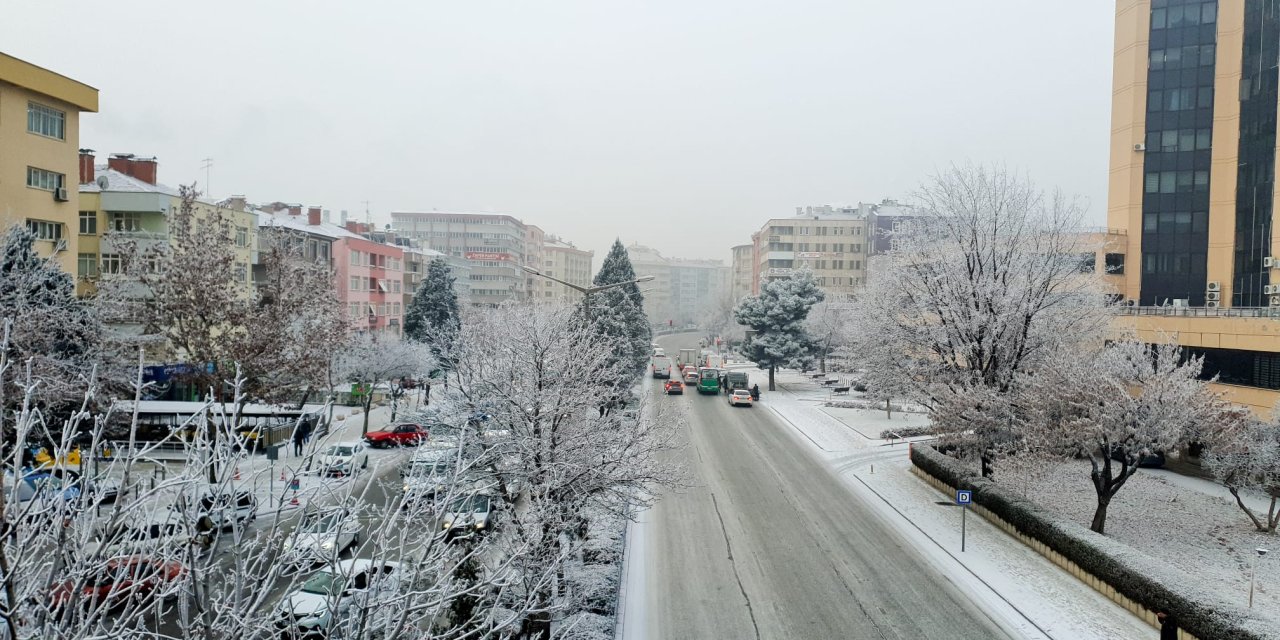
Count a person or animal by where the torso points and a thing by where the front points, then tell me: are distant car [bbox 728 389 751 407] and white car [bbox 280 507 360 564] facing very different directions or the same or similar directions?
very different directions

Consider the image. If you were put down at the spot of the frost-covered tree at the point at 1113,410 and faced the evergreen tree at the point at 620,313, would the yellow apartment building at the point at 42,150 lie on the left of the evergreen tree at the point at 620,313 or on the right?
left

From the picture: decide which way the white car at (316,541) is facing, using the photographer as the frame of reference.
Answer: facing the viewer and to the left of the viewer

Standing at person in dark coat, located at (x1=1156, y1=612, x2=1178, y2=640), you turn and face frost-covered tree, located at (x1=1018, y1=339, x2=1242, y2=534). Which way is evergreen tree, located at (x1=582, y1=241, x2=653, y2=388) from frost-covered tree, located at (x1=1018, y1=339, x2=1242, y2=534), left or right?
left

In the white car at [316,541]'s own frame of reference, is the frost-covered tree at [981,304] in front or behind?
behind

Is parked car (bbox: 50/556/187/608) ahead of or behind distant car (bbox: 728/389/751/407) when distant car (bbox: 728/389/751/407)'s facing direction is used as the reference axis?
behind

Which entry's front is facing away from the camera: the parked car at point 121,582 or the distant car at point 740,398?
the distant car

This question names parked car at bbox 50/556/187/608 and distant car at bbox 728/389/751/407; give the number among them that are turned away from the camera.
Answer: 1

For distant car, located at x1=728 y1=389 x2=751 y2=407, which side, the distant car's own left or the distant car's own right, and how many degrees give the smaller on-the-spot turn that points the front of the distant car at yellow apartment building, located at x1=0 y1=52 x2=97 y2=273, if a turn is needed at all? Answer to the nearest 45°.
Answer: approximately 135° to the distant car's own left

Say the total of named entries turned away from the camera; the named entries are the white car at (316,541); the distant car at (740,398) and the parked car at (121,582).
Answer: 1

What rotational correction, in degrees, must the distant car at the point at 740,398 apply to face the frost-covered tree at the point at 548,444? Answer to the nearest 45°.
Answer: approximately 180°

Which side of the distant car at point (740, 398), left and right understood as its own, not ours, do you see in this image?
back
